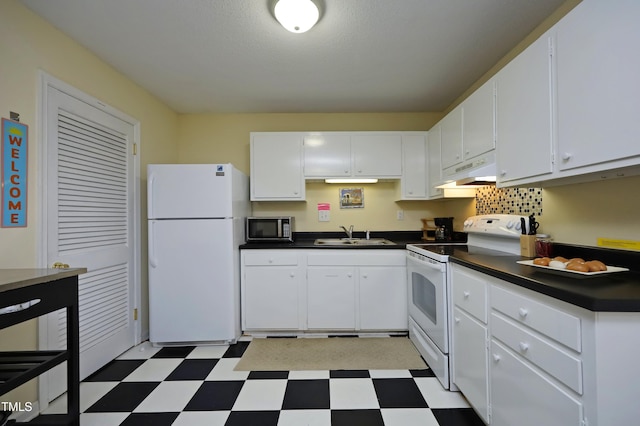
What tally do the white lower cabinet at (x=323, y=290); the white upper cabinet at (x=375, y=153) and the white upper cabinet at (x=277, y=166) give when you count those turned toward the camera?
3

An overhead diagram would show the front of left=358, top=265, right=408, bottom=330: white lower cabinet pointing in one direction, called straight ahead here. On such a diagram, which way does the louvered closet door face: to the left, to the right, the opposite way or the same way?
to the left

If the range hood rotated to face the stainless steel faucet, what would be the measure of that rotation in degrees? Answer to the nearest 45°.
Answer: approximately 90° to its right

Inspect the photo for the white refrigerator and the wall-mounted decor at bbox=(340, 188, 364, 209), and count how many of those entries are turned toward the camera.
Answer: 2

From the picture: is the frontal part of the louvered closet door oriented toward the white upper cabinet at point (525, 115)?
yes

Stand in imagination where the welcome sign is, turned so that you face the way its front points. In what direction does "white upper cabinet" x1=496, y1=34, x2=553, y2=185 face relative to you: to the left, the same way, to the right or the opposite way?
the opposite way

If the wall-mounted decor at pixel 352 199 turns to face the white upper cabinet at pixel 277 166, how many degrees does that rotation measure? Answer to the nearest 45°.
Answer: approximately 45° to its right

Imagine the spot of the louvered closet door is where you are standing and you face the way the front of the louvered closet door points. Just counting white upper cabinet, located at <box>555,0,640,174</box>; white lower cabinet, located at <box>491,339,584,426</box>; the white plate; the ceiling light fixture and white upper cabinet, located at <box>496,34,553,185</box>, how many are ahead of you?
5

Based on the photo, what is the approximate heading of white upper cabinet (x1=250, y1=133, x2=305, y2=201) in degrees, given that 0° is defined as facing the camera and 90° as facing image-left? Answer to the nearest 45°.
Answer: approximately 0°
